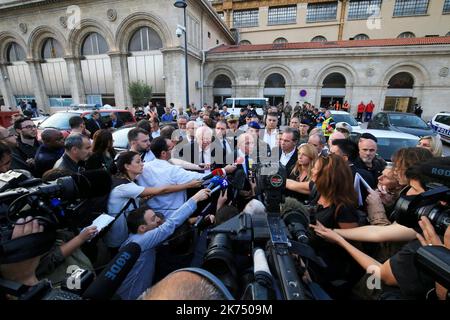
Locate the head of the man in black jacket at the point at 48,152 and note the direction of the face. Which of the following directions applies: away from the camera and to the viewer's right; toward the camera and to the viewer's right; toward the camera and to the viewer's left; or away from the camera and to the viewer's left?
away from the camera and to the viewer's right

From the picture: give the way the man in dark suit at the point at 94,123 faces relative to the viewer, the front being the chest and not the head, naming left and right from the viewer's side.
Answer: facing the viewer and to the right of the viewer

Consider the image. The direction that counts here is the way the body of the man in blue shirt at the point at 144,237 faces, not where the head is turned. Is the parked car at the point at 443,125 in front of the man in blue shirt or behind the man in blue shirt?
in front

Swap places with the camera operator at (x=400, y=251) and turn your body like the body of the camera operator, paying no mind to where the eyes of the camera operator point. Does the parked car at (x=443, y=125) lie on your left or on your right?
on your right

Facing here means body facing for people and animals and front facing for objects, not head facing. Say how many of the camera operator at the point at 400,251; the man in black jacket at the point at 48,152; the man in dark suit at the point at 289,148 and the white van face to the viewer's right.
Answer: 1

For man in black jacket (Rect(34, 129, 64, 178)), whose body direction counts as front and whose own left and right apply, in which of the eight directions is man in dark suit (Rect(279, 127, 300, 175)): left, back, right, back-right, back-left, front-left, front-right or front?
front-right

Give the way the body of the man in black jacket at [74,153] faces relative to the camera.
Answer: to the viewer's right

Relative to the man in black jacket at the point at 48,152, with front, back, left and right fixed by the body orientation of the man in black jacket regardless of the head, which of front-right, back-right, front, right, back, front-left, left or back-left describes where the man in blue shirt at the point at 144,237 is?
right

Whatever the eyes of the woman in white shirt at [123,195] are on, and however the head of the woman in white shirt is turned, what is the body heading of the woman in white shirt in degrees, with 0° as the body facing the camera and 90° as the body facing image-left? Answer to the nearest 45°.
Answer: approximately 270°

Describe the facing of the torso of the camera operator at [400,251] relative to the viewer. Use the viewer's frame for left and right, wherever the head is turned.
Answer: facing to the left of the viewer
